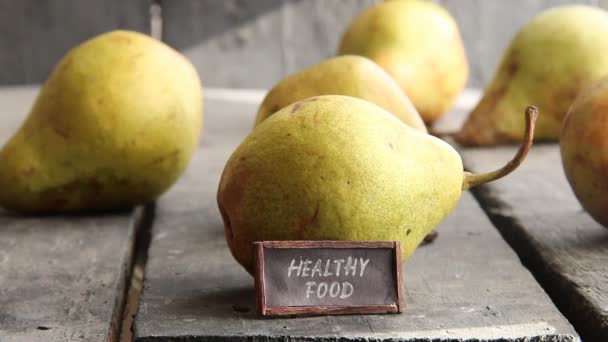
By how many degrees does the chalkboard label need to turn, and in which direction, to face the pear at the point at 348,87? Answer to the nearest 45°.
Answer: approximately 180°

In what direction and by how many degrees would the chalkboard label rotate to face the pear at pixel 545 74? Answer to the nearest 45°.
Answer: approximately 180°

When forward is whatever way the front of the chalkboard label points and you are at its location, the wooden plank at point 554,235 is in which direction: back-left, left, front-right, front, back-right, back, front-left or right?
back-left

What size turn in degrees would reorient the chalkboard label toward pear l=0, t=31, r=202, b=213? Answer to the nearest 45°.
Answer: approximately 135° to its right

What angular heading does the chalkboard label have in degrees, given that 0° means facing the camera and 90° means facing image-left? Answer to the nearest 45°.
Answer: approximately 0°

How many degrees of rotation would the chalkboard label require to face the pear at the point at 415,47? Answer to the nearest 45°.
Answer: approximately 180°

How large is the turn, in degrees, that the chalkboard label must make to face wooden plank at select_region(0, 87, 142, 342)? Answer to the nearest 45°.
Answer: approximately 90° to its right
